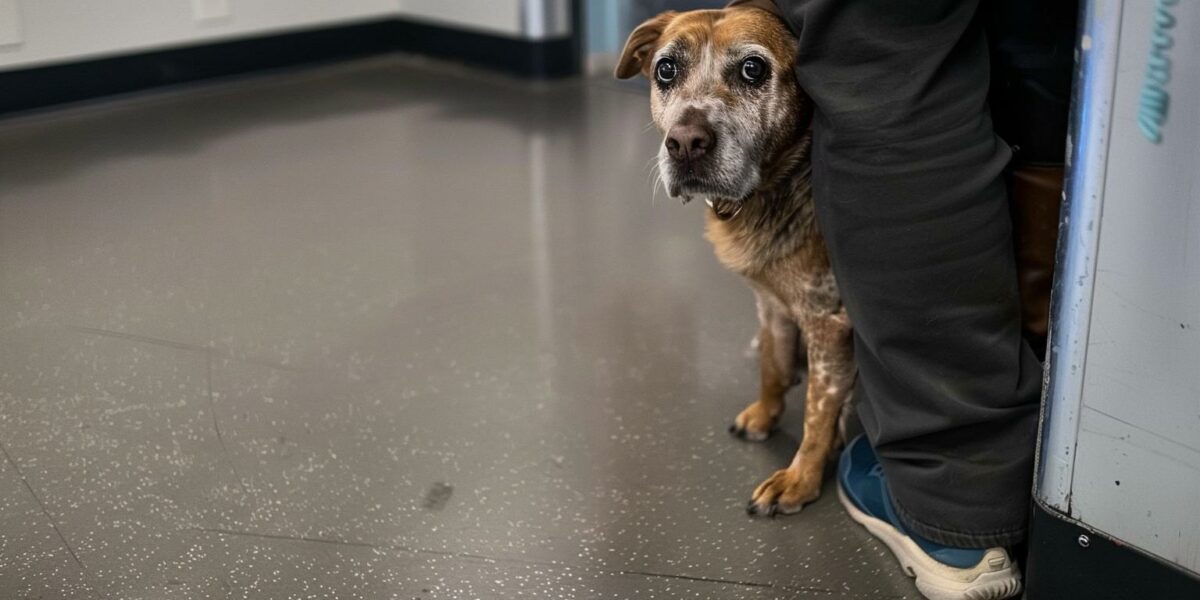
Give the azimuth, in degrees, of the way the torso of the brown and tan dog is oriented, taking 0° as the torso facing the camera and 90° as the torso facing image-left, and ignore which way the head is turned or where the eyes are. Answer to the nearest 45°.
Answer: approximately 45°
